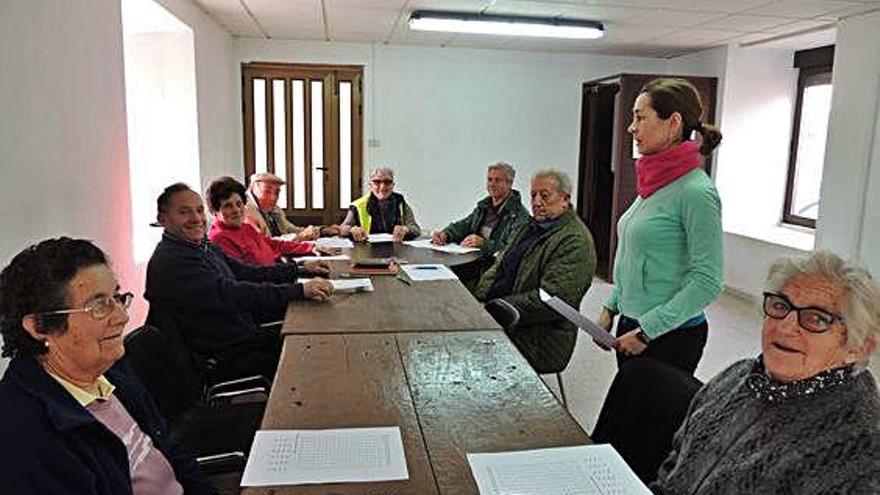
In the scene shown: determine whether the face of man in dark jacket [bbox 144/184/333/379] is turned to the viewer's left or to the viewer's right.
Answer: to the viewer's right

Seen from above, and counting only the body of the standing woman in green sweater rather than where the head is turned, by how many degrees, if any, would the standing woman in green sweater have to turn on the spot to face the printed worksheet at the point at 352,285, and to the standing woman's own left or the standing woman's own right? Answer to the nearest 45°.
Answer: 0° — they already face it

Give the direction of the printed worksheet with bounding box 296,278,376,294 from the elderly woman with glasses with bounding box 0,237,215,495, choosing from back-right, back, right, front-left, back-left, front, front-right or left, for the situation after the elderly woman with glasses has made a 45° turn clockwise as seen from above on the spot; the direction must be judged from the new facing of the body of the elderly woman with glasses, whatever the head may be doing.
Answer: back-left

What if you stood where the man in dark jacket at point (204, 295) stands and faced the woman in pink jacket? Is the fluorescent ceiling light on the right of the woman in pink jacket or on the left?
right

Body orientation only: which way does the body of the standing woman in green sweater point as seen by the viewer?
to the viewer's left

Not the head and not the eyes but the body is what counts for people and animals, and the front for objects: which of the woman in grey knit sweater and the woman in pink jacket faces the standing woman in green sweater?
the woman in pink jacket

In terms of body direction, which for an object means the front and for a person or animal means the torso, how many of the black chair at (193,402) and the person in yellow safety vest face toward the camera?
1

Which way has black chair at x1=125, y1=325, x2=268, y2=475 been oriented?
to the viewer's right

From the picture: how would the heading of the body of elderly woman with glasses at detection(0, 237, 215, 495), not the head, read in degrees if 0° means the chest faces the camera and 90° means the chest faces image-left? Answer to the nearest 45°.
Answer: approximately 315°

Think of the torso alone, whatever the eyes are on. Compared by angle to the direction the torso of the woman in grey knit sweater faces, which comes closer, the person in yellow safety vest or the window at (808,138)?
the person in yellow safety vest

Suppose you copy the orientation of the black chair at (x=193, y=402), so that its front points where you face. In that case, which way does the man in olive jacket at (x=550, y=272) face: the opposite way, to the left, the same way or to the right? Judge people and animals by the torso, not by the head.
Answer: the opposite way

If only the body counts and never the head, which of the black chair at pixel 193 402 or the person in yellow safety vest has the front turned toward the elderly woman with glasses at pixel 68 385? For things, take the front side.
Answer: the person in yellow safety vest

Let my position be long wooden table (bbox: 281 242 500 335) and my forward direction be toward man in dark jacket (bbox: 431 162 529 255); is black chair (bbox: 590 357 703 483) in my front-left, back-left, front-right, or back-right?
back-right

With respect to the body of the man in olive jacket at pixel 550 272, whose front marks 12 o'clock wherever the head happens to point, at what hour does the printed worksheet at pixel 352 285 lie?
The printed worksheet is roughly at 1 o'clock from the man in olive jacket.
